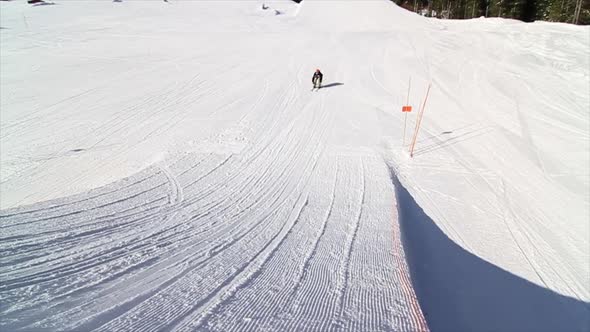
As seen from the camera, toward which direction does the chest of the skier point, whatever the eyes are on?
toward the camera
